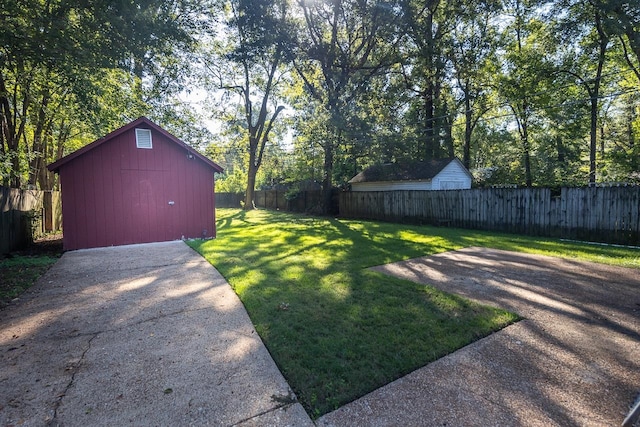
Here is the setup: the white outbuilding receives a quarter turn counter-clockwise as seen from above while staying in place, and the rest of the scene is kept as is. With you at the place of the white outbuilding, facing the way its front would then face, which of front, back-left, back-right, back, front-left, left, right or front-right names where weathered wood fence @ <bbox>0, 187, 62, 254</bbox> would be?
back

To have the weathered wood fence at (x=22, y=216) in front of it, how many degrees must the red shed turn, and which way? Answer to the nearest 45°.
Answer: approximately 90° to its right

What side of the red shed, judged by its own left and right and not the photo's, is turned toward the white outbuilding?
left

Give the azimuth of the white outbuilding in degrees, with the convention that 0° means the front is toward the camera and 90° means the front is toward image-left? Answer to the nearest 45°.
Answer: approximately 315°

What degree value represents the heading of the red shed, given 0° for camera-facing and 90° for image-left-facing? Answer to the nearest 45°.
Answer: approximately 0°

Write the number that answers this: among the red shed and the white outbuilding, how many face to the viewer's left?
0
